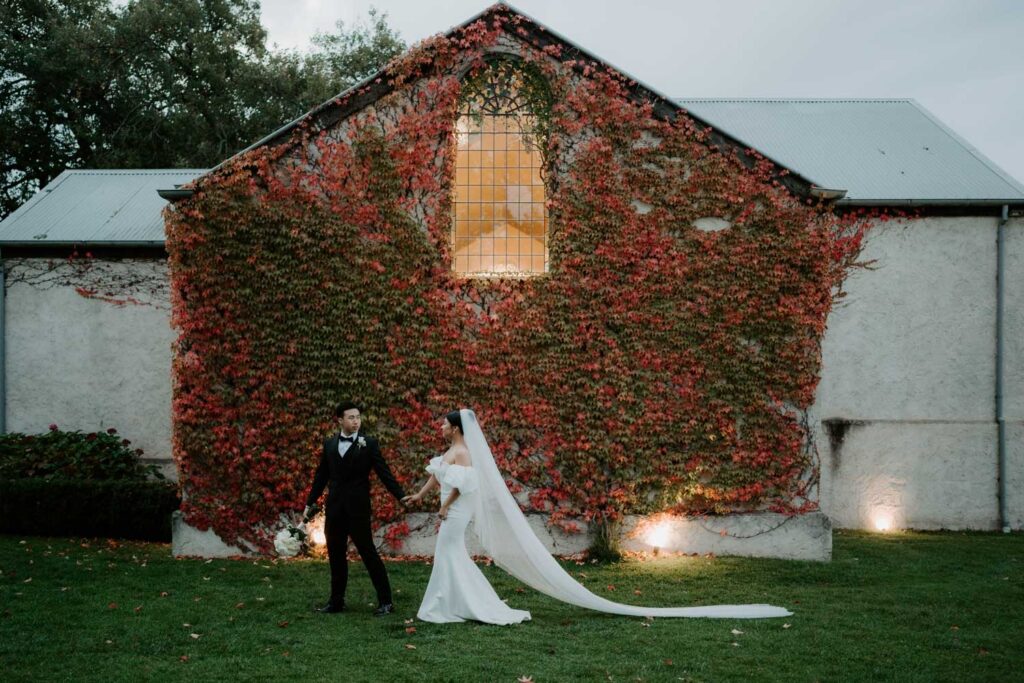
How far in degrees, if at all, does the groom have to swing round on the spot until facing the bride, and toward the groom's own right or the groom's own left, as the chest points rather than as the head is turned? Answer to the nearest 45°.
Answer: approximately 90° to the groom's own left

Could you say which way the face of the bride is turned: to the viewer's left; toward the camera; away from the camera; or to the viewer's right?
to the viewer's left

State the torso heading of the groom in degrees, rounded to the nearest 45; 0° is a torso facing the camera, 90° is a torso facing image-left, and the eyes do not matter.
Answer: approximately 0°

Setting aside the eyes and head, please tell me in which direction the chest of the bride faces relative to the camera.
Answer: to the viewer's left

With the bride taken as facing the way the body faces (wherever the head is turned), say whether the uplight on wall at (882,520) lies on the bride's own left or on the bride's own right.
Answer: on the bride's own right

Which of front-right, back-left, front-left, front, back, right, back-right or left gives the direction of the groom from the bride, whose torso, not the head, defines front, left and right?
front

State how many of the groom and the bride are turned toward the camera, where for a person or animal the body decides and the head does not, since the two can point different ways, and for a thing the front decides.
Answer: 1

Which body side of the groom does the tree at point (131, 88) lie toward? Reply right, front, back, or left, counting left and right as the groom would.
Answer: back

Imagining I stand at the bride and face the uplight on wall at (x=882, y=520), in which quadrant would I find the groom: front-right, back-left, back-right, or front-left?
back-left

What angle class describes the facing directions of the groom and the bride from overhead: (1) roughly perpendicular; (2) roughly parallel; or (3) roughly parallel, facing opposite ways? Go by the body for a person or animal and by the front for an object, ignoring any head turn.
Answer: roughly perpendicular
